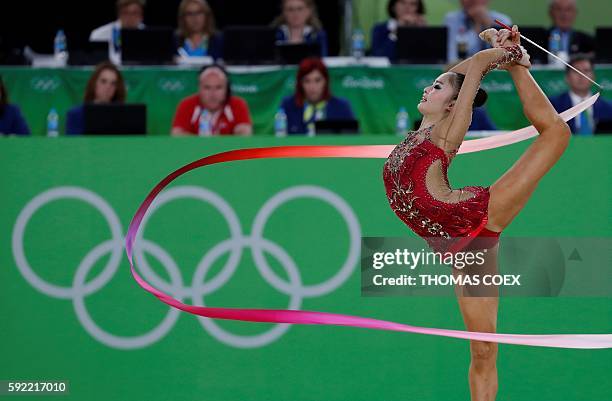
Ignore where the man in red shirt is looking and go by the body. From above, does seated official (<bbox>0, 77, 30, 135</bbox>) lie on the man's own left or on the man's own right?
on the man's own right

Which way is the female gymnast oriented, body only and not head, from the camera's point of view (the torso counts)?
to the viewer's left

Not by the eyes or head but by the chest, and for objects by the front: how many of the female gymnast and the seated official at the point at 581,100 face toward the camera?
1

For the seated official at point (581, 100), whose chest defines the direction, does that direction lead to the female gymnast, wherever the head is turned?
yes

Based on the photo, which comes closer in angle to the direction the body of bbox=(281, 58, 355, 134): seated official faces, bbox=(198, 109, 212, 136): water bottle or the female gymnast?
the female gymnast

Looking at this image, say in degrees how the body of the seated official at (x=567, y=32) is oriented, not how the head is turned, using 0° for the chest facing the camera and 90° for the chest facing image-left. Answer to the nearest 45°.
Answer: approximately 0°
